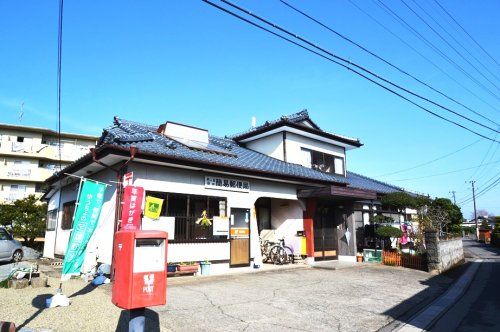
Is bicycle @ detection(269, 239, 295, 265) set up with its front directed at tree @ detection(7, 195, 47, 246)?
no

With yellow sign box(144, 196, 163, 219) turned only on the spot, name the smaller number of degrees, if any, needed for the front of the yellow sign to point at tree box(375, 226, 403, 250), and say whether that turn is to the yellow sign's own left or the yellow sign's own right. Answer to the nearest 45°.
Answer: approximately 90° to the yellow sign's own left

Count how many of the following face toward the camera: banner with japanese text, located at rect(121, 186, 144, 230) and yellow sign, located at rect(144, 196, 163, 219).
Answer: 2

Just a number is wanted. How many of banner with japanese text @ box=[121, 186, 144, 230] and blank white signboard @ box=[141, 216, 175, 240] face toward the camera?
2

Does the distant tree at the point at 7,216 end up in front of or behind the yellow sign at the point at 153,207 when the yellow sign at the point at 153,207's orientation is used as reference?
behind

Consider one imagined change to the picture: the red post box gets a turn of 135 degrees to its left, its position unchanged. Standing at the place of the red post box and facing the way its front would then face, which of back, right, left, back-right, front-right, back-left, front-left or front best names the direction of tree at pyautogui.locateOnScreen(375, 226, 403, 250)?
front-right

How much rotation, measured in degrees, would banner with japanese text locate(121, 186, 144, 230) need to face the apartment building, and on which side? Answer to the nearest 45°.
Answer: approximately 180°

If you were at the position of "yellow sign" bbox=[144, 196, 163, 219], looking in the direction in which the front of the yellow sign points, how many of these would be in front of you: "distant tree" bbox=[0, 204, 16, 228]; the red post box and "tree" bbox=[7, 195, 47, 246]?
1

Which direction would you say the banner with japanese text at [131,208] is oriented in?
toward the camera

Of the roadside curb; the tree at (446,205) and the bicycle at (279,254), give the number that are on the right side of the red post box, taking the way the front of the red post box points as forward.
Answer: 0

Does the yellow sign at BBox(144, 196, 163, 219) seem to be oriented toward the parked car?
no

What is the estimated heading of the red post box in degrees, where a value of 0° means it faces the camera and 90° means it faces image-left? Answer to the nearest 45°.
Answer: approximately 315°

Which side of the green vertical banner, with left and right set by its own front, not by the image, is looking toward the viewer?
front

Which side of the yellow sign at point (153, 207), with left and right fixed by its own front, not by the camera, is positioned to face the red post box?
front
